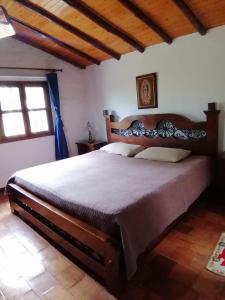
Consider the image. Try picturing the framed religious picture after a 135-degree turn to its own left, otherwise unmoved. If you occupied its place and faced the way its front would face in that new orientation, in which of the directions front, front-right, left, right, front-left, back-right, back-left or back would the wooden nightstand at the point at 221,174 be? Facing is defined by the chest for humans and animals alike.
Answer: front-right

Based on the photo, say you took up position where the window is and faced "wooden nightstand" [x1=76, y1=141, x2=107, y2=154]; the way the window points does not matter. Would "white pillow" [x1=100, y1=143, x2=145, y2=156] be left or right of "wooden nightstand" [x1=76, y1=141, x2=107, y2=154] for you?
right

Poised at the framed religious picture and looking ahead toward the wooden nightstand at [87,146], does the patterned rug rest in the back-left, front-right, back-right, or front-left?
back-left

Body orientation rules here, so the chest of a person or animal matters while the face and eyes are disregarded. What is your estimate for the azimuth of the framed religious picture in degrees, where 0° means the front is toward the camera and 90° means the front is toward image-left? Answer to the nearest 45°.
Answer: approximately 45°

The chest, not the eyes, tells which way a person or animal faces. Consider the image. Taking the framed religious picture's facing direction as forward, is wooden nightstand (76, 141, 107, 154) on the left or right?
on its right
